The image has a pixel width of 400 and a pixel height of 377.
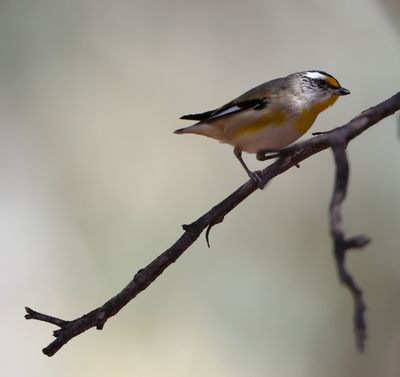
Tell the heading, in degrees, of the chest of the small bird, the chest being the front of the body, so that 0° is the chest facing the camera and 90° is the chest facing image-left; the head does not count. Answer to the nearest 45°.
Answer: approximately 270°
